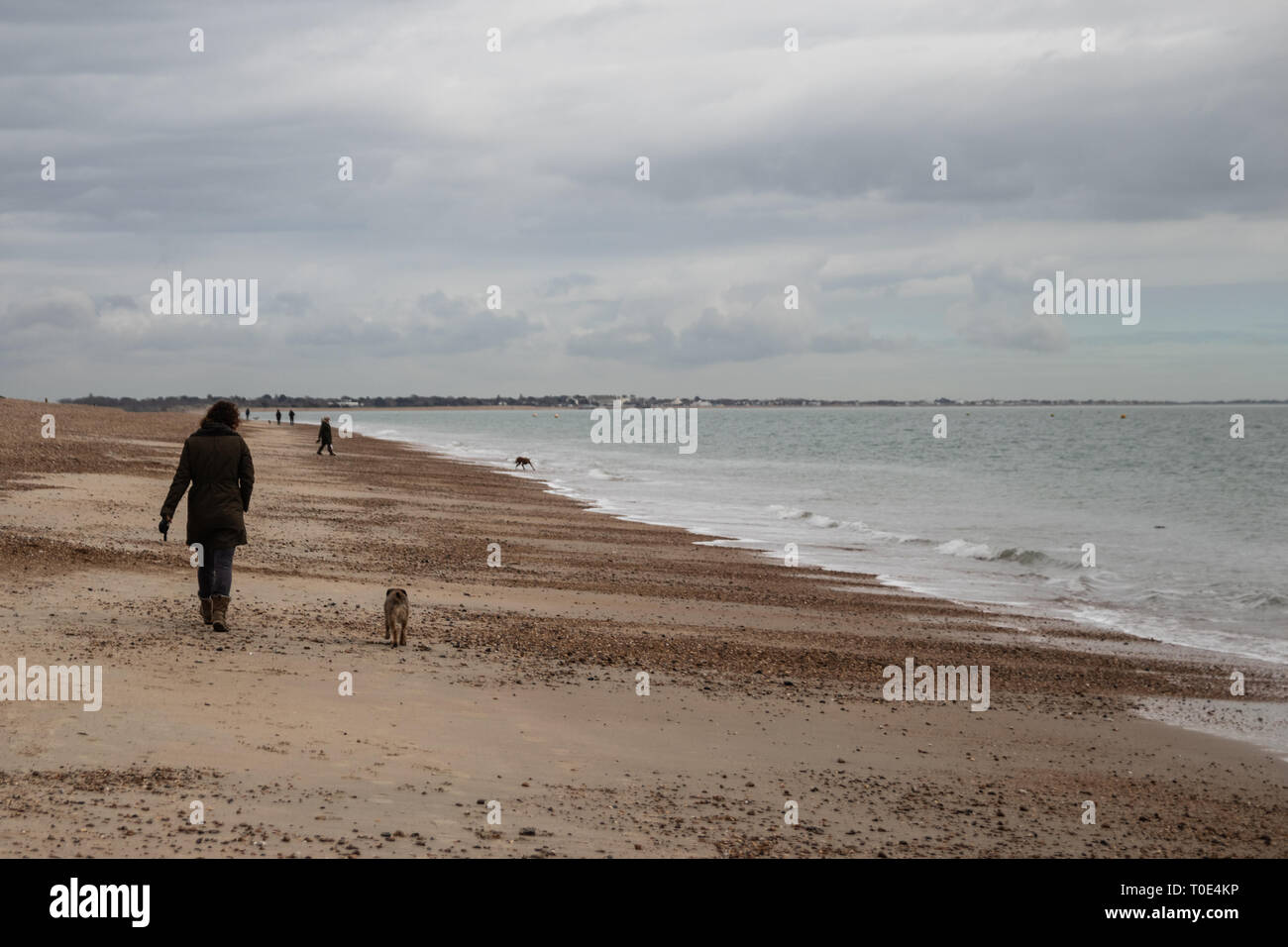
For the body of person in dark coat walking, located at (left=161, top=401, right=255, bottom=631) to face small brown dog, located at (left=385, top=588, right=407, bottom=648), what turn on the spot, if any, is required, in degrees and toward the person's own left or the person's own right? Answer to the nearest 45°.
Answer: approximately 90° to the person's own right

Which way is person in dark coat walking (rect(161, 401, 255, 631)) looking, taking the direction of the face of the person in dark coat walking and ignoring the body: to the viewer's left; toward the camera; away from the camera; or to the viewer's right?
away from the camera

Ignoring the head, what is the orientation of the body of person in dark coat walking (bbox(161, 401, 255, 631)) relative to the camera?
away from the camera
